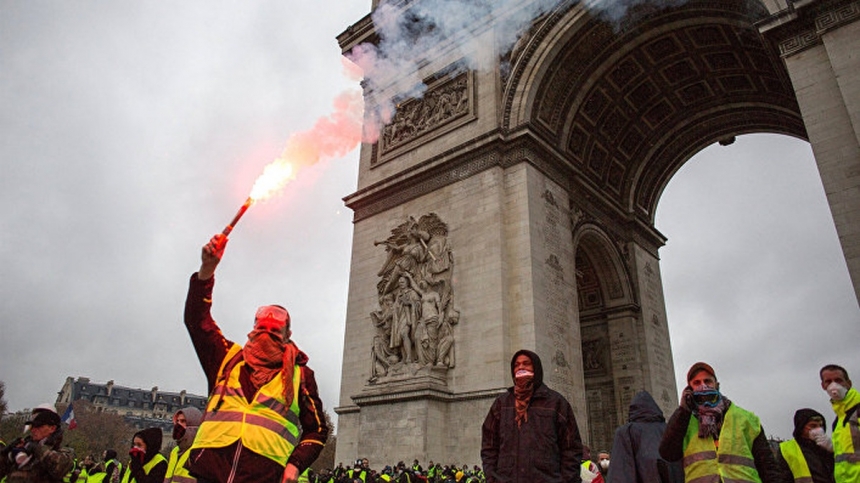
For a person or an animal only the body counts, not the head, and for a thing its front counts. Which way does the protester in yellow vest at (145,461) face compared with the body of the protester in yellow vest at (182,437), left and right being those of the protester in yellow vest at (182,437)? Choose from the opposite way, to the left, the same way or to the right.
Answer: the same way

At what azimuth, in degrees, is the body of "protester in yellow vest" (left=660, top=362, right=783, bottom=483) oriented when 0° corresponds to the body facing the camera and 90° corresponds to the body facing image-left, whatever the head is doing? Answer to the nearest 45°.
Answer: approximately 0°

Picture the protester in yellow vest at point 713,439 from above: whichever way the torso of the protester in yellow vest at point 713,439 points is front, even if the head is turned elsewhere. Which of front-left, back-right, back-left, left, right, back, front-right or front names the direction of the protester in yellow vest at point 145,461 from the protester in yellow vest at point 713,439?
right

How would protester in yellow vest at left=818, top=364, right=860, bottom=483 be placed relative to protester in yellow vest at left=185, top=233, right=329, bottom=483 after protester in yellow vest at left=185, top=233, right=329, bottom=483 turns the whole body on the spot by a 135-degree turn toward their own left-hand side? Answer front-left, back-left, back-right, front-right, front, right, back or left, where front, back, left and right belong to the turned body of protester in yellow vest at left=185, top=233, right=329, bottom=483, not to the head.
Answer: front-right

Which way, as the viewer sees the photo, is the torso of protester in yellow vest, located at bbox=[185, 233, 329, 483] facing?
toward the camera

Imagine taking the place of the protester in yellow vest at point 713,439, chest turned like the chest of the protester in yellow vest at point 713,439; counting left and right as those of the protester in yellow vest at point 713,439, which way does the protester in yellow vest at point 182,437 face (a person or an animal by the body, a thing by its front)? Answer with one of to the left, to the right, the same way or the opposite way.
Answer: the same way

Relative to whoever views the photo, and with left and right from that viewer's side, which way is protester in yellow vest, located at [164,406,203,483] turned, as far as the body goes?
facing the viewer and to the left of the viewer

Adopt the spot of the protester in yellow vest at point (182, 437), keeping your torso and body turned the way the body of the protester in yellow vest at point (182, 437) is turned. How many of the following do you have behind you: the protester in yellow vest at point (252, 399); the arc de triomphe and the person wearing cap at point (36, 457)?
1

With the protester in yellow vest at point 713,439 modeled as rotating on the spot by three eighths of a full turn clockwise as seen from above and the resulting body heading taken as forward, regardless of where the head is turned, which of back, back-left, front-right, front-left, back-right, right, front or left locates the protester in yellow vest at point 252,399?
left

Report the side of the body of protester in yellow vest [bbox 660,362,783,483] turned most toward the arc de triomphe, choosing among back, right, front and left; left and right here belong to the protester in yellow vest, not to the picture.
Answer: back

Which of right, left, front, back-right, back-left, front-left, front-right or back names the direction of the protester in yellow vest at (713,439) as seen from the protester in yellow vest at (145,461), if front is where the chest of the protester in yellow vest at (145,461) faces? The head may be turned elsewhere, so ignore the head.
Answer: left

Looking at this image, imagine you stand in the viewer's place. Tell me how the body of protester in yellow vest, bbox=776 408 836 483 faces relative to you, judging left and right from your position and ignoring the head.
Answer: facing the viewer and to the right of the viewer

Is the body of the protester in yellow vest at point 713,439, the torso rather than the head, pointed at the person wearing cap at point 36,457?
no
